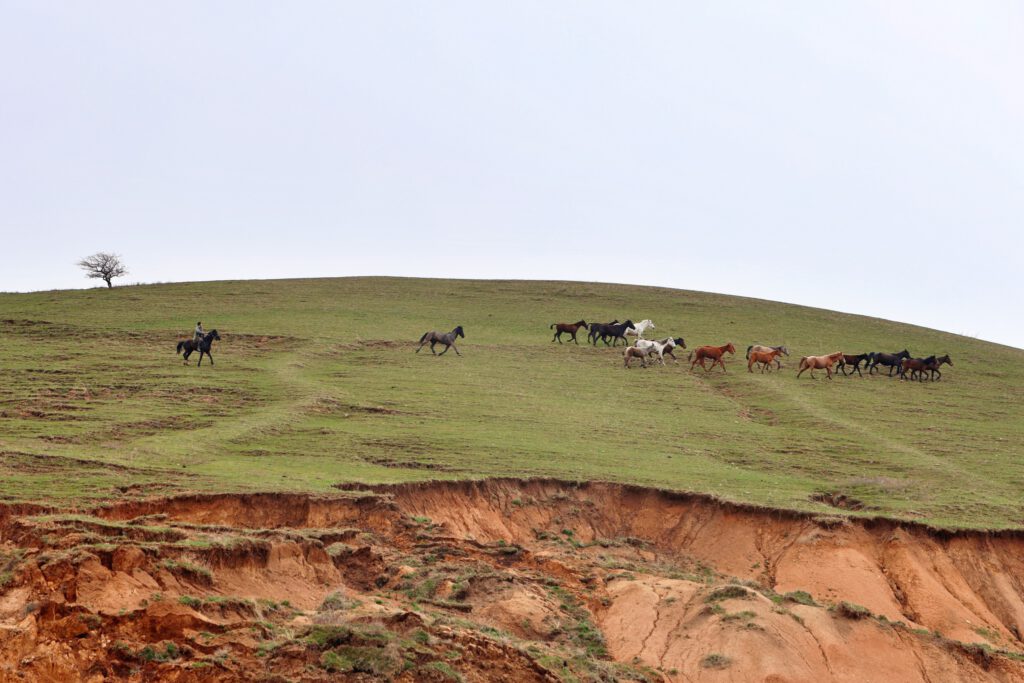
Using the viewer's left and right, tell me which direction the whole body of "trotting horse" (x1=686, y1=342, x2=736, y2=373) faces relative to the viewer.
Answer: facing to the right of the viewer

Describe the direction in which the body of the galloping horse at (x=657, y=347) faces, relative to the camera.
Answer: to the viewer's right

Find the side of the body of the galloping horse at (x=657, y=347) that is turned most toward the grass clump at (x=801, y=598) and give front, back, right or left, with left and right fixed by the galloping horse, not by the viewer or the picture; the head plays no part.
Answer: right

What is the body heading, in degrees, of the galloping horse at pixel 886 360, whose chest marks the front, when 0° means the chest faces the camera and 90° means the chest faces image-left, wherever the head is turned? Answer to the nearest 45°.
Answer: approximately 270°

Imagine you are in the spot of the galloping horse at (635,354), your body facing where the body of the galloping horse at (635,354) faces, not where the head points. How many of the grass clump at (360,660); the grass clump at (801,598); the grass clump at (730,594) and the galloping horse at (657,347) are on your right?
3

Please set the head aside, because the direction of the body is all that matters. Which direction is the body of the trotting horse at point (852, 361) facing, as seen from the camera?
to the viewer's right

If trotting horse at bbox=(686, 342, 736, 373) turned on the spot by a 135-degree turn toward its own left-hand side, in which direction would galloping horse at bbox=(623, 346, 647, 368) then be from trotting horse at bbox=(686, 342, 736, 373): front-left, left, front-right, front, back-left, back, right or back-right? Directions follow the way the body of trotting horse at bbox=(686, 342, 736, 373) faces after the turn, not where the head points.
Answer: front-left

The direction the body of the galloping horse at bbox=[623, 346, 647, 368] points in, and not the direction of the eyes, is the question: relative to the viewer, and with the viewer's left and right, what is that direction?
facing to the right of the viewer

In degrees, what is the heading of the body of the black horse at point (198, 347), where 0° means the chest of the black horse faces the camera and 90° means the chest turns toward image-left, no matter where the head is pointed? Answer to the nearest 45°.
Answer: approximately 270°

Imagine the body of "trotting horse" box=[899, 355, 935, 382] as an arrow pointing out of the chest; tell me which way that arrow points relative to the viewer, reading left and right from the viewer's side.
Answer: facing to the right of the viewer

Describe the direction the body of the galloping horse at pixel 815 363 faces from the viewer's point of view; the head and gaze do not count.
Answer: to the viewer's right

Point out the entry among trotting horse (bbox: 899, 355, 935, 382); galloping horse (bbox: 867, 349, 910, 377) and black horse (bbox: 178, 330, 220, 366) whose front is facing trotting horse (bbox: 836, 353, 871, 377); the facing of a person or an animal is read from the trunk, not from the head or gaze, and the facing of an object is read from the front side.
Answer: the black horse

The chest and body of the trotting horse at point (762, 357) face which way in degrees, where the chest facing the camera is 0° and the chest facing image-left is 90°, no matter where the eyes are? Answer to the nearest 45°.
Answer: approximately 270°
